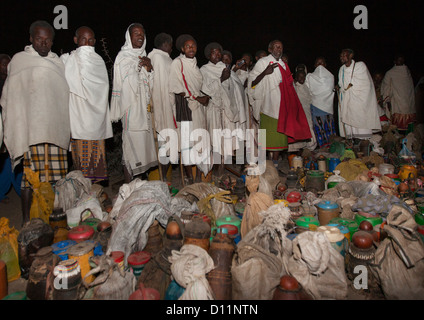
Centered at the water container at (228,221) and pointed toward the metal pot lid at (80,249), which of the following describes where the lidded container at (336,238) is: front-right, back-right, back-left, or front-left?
back-left

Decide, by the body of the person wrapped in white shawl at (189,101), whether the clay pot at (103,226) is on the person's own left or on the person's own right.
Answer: on the person's own right

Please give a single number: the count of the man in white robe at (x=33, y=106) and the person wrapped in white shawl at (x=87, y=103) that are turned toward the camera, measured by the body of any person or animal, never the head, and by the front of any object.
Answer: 2

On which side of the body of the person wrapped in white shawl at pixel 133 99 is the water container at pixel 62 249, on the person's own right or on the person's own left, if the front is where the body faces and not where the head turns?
on the person's own right

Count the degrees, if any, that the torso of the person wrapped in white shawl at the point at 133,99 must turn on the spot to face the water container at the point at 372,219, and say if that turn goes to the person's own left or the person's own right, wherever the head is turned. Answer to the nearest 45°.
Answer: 0° — they already face it

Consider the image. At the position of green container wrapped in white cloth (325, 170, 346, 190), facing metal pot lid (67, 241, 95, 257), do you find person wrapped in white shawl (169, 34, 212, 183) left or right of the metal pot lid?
right

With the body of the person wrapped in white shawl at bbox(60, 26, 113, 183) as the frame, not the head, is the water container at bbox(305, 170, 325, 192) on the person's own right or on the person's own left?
on the person's own left

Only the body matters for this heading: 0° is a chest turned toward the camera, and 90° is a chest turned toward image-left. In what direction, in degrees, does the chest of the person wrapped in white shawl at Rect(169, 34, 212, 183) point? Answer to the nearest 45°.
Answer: approximately 315°
